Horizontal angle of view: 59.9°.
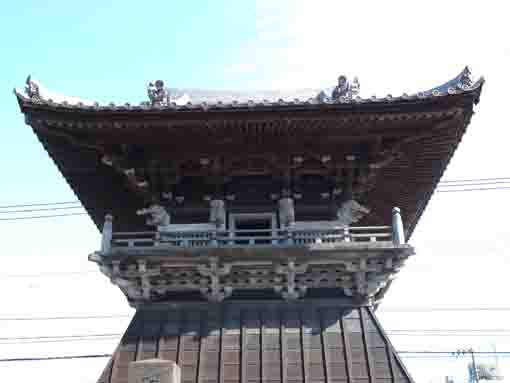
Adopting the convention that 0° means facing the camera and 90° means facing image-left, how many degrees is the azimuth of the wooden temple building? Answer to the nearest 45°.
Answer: approximately 0°
